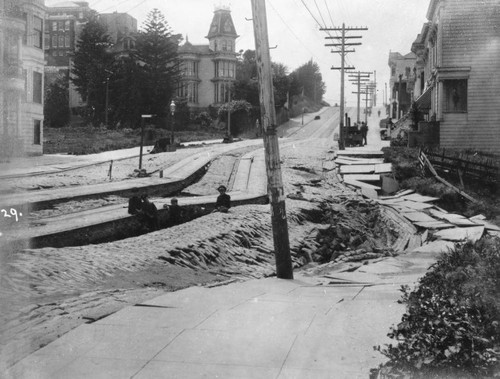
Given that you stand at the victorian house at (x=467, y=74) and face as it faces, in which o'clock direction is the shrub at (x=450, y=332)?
The shrub is roughly at 9 o'clock from the victorian house.

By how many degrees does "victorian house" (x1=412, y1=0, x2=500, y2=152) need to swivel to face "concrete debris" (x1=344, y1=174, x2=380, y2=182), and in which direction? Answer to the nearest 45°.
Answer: approximately 45° to its left

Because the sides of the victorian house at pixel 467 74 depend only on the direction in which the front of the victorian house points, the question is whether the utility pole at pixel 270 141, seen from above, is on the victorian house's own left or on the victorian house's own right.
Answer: on the victorian house's own left

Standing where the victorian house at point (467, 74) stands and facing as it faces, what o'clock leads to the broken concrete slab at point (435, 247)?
The broken concrete slab is roughly at 9 o'clock from the victorian house.

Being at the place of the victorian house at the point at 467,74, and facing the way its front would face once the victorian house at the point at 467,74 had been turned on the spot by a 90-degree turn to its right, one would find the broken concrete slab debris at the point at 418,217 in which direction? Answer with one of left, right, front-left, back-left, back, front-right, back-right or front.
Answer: back

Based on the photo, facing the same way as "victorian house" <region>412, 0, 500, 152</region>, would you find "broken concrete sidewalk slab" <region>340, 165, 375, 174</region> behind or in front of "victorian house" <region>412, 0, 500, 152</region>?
in front

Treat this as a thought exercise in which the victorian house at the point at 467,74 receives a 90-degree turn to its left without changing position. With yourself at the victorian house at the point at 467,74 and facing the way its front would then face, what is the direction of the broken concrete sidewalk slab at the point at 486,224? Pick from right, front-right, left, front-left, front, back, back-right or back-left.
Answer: front

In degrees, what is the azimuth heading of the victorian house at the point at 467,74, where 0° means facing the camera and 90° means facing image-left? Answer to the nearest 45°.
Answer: approximately 90°

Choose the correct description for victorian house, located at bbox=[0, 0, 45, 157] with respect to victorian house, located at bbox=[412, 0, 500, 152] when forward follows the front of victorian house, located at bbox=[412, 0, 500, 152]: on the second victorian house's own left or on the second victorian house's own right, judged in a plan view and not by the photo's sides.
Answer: on the second victorian house's own left

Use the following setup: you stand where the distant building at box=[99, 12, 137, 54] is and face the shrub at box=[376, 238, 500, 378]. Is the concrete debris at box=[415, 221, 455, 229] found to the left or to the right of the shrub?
left
